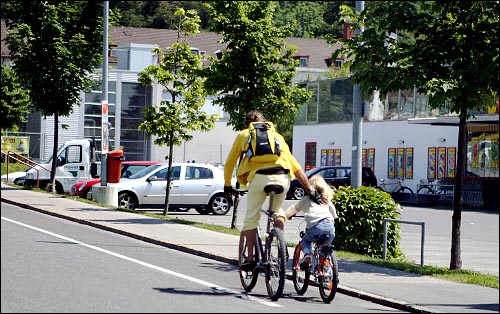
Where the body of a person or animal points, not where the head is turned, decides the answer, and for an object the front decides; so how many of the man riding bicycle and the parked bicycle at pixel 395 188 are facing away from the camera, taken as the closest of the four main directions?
1

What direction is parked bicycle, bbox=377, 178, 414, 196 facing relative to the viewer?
to the viewer's left

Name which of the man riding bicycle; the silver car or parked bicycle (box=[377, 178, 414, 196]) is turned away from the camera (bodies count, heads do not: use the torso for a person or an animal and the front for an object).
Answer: the man riding bicycle

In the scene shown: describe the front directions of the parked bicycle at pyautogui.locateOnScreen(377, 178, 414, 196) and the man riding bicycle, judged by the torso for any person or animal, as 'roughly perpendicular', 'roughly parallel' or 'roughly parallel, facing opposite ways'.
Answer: roughly perpendicular

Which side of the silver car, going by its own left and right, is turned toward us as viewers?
left

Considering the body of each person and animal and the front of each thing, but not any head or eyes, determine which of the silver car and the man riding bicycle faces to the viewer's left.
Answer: the silver car

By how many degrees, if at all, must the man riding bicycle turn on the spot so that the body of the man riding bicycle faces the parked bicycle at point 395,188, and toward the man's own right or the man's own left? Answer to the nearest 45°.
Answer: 0° — they already face it

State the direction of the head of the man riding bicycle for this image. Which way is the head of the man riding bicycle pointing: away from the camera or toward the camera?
away from the camera

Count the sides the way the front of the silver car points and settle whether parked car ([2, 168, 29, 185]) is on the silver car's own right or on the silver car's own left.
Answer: on the silver car's own right

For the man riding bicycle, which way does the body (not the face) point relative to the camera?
away from the camera

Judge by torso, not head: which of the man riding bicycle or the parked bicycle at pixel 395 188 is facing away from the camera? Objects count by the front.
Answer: the man riding bicycle

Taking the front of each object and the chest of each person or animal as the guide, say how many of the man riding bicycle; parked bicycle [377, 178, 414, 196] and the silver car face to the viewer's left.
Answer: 2

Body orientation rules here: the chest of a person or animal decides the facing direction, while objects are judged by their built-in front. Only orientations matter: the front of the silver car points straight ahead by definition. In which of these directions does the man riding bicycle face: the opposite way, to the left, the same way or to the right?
to the right
